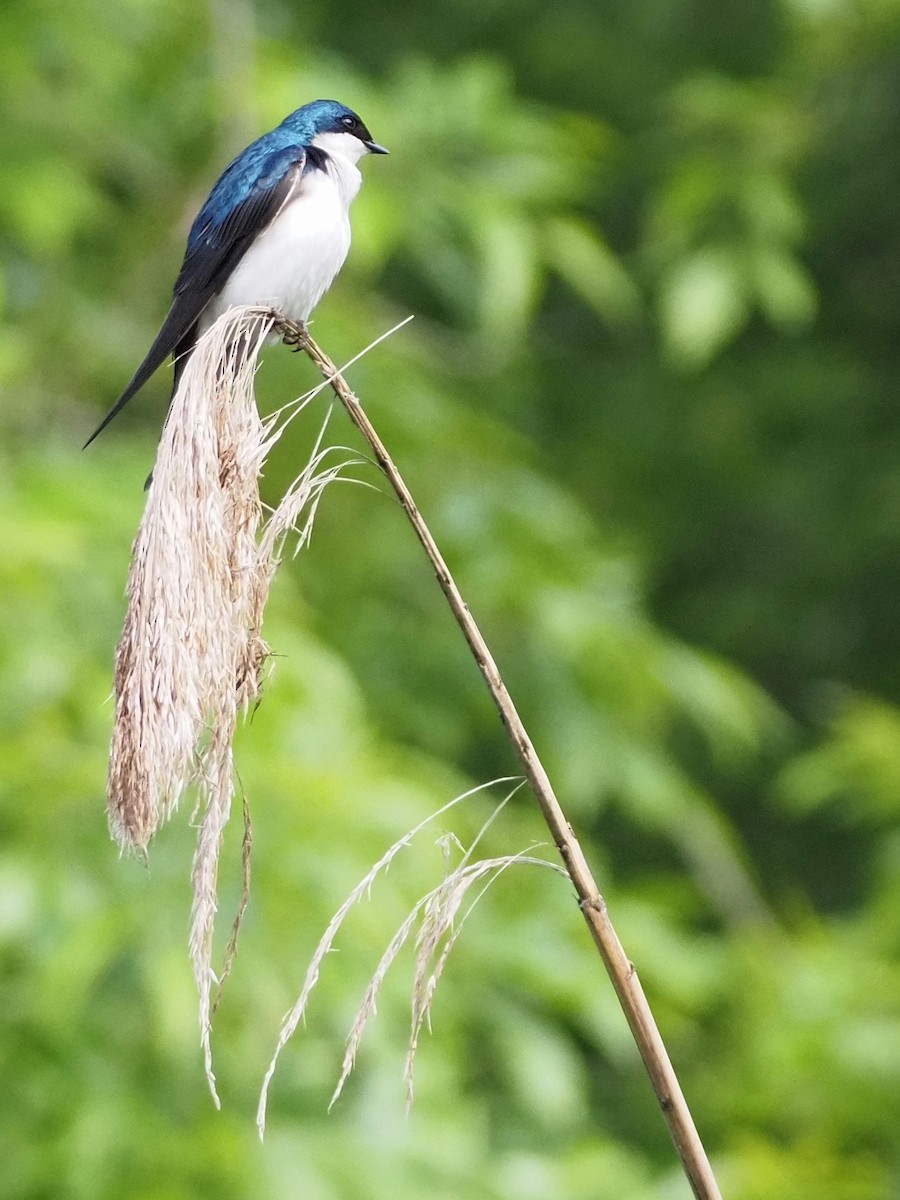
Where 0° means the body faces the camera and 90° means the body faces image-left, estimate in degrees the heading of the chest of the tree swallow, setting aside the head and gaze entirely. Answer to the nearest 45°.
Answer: approximately 270°
